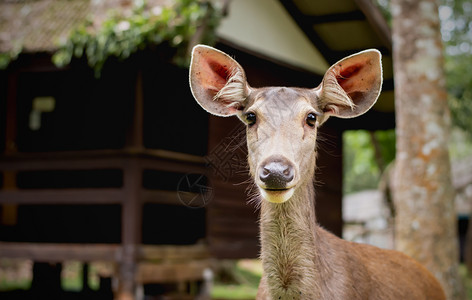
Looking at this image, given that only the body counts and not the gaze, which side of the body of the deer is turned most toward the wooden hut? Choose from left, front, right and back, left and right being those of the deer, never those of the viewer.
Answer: right

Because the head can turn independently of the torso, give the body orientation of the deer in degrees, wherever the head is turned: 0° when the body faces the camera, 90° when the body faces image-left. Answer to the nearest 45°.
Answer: approximately 45°

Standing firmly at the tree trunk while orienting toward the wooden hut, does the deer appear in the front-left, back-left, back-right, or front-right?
back-left

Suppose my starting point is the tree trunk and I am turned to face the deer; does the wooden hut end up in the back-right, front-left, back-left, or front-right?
back-right

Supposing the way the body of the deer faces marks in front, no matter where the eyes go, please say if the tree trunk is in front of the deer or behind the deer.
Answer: behind
